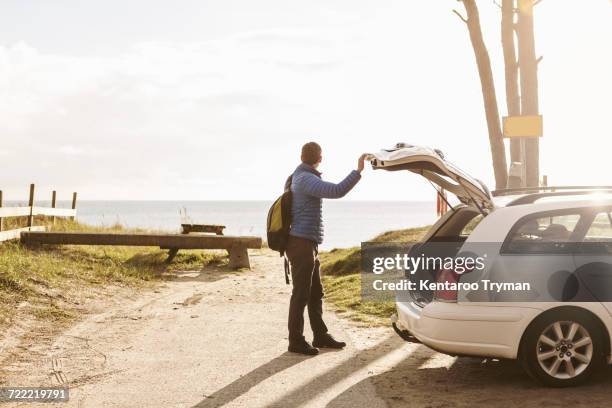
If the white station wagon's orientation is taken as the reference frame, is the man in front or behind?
behind

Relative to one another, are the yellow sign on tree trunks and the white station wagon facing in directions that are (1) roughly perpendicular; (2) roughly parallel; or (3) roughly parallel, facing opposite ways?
roughly perpendicular

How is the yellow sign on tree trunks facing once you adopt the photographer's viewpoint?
facing the viewer

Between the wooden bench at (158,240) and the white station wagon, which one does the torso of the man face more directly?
the white station wagon

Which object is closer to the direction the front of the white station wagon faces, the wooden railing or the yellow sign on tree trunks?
the yellow sign on tree trunks

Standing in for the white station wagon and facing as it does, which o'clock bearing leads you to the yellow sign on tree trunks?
The yellow sign on tree trunks is roughly at 9 o'clock from the white station wagon.

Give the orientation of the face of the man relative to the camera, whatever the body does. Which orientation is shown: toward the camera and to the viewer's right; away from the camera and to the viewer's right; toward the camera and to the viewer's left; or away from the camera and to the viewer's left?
away from the camera and to the viewer's right

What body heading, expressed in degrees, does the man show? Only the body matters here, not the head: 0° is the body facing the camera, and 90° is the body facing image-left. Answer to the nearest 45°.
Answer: approximately 270°

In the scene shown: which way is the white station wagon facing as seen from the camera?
to the viewer's right

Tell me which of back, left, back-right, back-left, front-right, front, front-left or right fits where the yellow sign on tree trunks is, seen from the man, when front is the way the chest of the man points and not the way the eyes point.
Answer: front-left

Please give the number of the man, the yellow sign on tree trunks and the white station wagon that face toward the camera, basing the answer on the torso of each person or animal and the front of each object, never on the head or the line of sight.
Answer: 1
